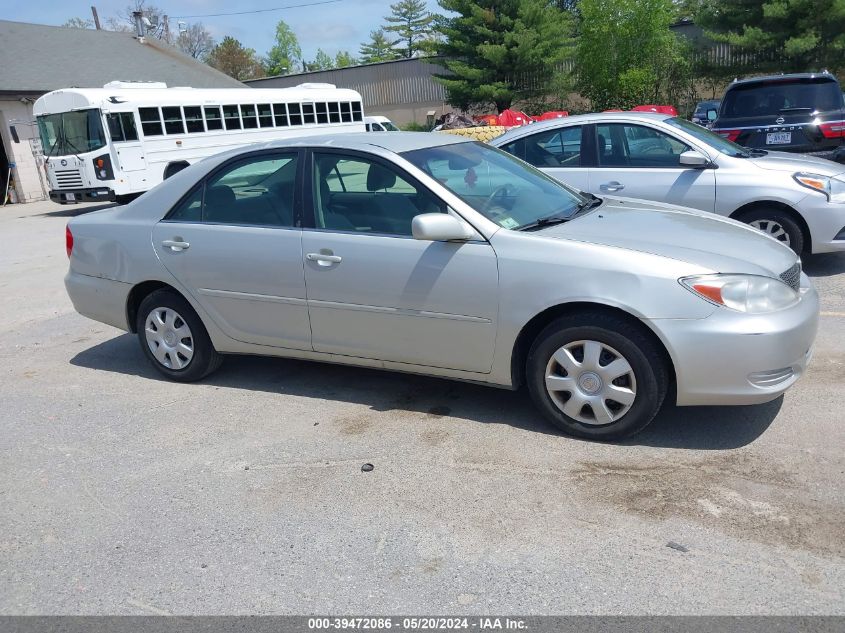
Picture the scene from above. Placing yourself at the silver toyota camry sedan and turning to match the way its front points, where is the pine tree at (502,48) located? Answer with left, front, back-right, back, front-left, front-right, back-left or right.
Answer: back-left

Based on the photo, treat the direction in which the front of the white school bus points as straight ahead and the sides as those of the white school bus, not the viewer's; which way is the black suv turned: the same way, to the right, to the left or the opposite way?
the opposite way

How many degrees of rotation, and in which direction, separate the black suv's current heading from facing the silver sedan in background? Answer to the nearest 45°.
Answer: approximately 180°

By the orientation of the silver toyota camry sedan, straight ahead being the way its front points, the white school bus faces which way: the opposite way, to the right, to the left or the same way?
to the right

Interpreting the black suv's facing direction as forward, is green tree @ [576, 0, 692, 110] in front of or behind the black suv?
in front

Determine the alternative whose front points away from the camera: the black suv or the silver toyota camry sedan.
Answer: the black suv

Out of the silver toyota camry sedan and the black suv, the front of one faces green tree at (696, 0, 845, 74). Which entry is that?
the black suv

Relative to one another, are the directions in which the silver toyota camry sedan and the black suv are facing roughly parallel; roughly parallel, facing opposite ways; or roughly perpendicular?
roughly perpendicular

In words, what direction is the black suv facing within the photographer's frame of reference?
facing away from the viewer

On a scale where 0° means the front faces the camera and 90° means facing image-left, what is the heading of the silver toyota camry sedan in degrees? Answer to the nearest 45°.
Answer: approximately 315°

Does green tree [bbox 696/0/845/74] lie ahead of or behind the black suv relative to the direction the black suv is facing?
ahead

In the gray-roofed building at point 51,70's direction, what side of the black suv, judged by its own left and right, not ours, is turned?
left
